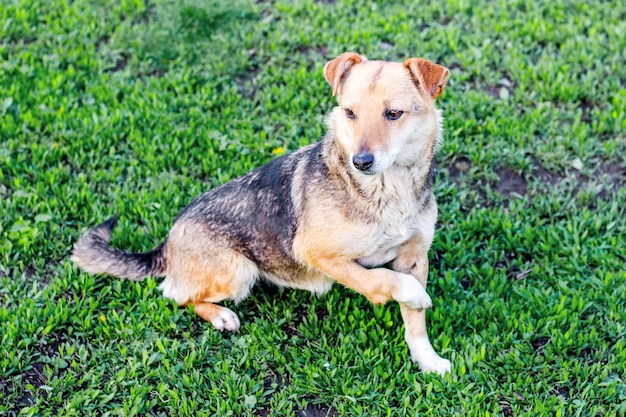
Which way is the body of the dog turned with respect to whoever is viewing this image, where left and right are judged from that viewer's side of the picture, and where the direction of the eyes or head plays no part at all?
facing the viewer and to the right of the viewer
